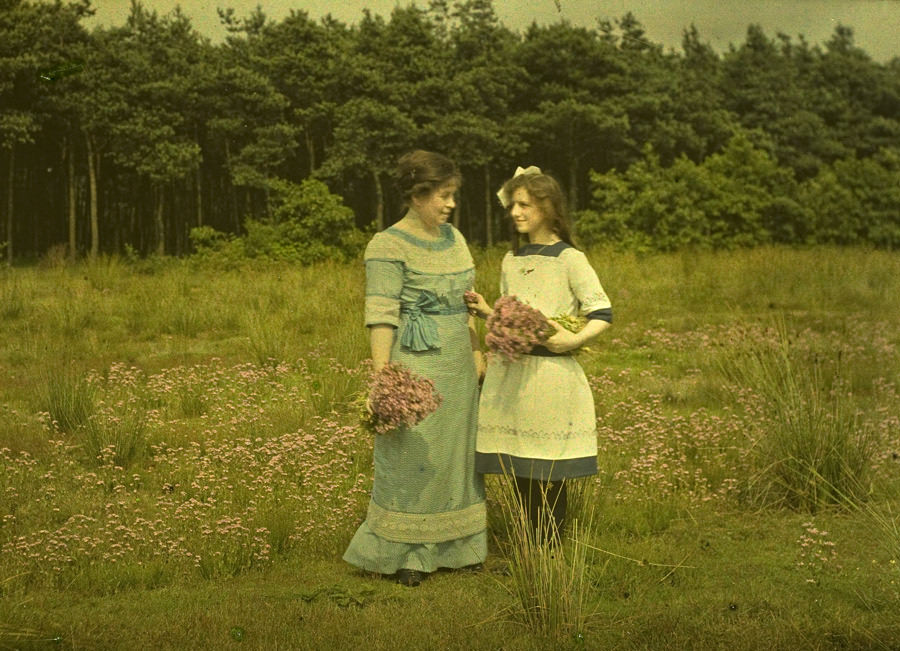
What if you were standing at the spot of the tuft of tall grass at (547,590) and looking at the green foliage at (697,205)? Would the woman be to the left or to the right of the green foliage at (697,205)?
left

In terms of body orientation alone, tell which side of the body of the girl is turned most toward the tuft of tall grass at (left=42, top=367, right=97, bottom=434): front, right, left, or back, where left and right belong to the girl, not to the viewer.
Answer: right

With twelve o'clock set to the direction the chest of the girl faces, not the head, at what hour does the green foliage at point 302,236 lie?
The green foliage is roughly at 4 o'clock from the girl.

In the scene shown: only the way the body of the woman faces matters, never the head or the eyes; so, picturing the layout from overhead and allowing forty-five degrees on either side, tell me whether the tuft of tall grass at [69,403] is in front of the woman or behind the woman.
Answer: behind

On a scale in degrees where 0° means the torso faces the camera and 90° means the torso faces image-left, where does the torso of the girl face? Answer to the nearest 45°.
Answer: approximately 45°

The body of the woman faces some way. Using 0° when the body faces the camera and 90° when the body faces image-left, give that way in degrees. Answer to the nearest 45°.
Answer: approximately 315°

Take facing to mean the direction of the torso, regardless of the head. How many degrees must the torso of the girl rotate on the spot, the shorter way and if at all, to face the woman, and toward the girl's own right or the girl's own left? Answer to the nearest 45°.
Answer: approximately 45° to the girl's own right
